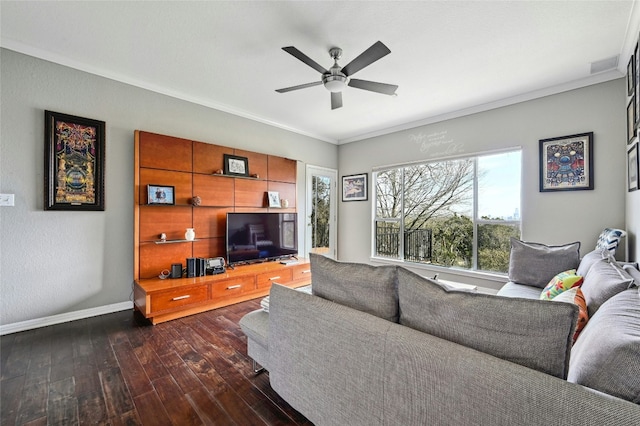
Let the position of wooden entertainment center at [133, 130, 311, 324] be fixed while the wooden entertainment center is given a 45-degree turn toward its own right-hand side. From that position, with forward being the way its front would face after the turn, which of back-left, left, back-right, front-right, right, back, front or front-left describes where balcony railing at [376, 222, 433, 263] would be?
left

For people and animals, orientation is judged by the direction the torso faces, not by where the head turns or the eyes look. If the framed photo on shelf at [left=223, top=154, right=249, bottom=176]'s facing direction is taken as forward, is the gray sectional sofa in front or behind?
in front

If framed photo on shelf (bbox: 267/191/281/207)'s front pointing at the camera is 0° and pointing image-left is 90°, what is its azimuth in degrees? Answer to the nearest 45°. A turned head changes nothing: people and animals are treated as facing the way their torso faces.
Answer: approximately 315°

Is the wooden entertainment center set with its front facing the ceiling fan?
yes

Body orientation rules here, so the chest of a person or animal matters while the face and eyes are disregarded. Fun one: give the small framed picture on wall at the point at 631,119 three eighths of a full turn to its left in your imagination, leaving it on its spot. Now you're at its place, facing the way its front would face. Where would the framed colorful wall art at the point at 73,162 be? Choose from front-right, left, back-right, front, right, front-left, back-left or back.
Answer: right

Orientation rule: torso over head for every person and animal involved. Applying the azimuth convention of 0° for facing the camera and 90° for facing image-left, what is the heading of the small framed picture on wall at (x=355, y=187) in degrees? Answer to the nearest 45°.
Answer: approximately 45°

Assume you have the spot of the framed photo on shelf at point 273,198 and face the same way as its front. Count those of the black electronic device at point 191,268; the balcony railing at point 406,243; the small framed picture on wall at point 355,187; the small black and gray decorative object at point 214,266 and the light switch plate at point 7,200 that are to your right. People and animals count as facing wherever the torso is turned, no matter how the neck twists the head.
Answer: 3

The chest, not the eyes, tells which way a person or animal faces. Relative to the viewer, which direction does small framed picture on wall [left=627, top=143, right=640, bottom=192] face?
to the viewer's left

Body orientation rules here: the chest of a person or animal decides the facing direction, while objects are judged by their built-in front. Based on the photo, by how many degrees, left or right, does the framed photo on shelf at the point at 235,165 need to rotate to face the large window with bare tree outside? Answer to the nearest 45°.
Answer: approximately 45° to its left

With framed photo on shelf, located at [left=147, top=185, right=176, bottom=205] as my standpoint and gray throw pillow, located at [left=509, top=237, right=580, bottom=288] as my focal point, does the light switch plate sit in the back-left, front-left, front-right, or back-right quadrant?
back-right

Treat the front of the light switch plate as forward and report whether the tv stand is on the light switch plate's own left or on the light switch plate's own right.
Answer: on the light switch plate's own left

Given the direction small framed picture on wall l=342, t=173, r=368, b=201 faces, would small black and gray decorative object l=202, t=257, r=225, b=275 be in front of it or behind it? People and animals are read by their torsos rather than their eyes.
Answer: in front

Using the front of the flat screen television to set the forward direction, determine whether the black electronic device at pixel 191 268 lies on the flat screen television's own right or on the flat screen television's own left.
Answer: on the flat screen television's own right

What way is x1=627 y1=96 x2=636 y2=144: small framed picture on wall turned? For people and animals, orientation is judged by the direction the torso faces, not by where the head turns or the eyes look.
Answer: to the viewer's left
